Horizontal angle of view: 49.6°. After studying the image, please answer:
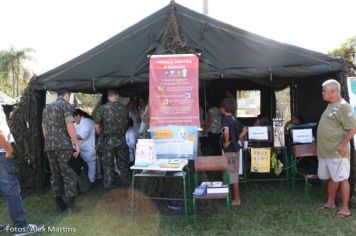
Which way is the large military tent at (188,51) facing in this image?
toward the camera

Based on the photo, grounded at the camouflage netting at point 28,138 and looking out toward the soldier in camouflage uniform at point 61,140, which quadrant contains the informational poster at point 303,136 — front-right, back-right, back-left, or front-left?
front-left

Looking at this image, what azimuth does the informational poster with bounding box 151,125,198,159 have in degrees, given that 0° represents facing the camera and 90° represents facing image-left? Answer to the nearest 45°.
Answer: approximately 0°

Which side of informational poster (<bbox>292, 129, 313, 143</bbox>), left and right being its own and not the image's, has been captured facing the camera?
front

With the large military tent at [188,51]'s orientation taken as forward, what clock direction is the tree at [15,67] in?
The tree is roughly at 5 o'clock from the large military tent.

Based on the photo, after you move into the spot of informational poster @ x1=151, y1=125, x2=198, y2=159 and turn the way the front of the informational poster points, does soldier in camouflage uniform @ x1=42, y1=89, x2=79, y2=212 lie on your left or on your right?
on your right

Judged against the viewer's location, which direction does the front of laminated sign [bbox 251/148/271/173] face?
facing the viewer

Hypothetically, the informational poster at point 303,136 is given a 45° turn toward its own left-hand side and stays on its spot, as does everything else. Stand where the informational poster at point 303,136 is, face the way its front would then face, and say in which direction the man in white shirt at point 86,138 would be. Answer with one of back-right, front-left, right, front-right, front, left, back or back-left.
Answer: back-right

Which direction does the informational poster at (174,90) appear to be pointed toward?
toward the camera

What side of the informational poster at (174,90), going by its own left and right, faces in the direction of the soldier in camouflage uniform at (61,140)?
right

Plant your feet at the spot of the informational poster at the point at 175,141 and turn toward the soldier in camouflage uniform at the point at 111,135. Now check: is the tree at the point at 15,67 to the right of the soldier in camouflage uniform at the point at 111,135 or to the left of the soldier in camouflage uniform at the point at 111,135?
right

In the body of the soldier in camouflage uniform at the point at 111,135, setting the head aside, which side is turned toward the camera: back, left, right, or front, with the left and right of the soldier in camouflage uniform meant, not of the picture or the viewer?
back

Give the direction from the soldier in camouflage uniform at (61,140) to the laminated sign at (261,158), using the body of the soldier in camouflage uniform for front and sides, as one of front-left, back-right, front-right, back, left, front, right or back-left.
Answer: front-right

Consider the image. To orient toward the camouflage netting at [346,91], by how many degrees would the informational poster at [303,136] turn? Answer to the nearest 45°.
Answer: approximately 45° to its left
